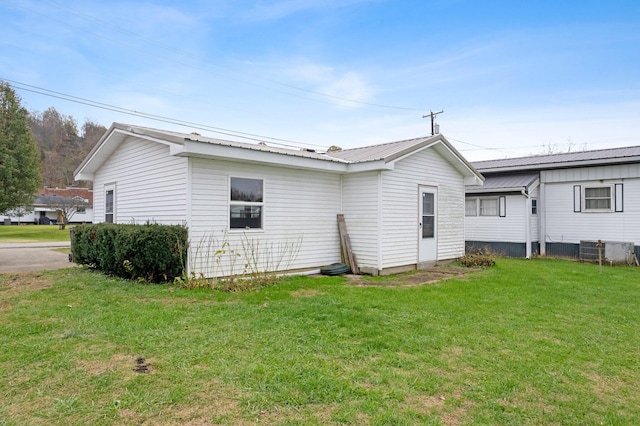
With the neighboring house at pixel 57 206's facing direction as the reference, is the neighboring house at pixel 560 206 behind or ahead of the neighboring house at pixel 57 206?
ahead

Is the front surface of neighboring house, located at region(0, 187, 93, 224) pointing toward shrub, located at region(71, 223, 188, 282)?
yes

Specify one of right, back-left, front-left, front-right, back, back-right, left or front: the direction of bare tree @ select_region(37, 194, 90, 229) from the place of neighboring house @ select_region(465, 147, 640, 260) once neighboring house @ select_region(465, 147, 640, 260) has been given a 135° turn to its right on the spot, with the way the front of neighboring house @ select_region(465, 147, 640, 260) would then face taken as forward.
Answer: front-left
